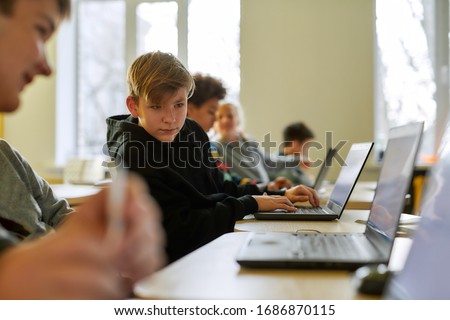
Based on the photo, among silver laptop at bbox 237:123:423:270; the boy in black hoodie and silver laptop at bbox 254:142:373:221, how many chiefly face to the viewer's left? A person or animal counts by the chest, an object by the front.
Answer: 2

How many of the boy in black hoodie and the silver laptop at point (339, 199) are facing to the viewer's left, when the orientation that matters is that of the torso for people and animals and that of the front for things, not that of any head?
1

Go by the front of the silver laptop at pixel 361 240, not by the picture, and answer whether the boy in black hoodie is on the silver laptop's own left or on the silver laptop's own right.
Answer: on the silver laptop's own right

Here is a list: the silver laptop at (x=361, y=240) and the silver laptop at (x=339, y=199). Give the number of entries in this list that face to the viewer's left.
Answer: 2

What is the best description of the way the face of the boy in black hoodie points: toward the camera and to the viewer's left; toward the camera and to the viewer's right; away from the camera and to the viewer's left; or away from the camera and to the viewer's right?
toward the camera and to the viewer's right

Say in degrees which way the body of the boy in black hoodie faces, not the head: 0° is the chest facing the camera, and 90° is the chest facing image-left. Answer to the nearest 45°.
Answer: approximately 315°

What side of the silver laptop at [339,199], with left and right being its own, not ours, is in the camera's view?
left

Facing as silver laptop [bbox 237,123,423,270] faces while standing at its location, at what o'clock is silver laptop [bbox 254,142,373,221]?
silver laptop [bbox 254,142,373,221] is roughly at 3 o'clock from silver laptop [bbox 237,123,423,270].

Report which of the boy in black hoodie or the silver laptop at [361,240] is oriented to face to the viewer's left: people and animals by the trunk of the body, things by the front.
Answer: the silver laptop

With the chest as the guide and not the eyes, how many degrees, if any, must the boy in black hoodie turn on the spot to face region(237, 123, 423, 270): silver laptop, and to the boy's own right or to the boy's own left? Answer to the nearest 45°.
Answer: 0° — they already face it

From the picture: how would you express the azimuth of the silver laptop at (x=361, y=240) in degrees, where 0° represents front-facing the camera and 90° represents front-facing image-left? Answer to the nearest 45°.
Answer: approximately 90°

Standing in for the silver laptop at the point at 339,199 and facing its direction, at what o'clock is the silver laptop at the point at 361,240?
the silver laptop at the point at 361,240 is roughly at 9 o'clock from the silver laptop at the point at 339,199.
